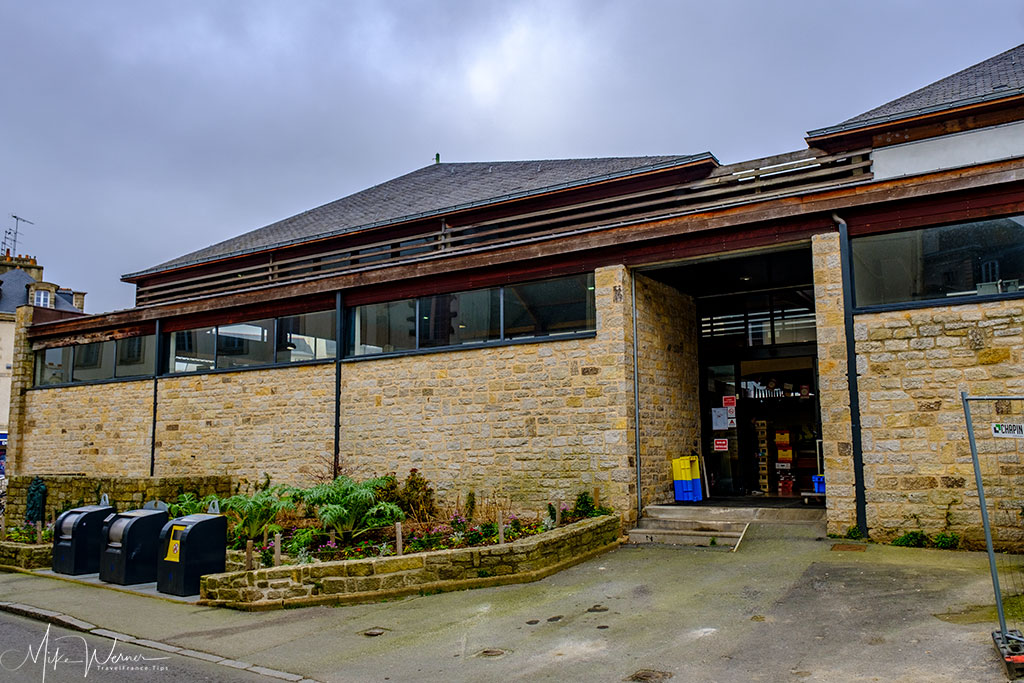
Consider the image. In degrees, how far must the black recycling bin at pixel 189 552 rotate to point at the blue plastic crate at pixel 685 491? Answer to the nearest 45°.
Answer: approximately 135° to its left

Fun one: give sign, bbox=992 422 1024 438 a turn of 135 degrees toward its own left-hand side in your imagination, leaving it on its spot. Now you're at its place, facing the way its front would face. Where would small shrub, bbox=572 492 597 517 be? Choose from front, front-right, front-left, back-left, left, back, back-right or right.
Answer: left

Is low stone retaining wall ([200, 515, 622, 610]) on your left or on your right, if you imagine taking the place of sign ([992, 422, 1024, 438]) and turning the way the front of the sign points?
on your right

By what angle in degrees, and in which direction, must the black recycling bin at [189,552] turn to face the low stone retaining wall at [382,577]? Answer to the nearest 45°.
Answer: approximately 90° to its left

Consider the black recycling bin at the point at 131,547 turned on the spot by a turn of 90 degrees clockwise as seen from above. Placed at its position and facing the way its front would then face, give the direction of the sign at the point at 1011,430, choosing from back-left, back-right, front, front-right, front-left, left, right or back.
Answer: back

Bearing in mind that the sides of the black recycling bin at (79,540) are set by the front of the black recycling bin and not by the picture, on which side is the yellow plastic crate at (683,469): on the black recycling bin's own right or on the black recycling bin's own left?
on the black recycling bin's own left

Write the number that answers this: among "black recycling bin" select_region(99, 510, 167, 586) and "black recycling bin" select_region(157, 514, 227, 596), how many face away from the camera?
0

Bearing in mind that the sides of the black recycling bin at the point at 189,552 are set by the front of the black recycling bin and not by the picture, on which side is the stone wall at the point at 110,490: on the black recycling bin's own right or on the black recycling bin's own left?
on the black recycling bin's own right

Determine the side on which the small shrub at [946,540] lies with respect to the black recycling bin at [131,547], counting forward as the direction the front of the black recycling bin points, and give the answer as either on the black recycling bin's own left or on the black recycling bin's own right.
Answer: on the black recycling bin's own left

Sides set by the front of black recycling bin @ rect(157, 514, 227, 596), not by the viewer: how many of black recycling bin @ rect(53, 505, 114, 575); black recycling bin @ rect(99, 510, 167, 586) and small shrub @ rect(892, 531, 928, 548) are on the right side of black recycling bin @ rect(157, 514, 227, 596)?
2

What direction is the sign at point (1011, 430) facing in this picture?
toward the camera

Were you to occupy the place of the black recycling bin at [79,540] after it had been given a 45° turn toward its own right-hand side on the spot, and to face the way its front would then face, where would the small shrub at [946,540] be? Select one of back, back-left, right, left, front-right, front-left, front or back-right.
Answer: back-left
